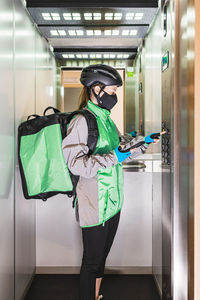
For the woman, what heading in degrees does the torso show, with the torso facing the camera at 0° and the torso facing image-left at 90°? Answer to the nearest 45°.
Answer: approximately 270°

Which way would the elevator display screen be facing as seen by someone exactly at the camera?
facing to the left of the viewer

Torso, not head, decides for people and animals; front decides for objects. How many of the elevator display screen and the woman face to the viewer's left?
1

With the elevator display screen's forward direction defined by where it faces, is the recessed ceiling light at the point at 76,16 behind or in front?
in front

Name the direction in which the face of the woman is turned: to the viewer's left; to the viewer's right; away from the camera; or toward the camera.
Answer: to the viewer's right

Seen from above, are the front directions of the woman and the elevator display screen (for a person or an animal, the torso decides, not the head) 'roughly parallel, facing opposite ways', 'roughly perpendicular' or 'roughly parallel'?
roughly parallel, facing opposite ways
